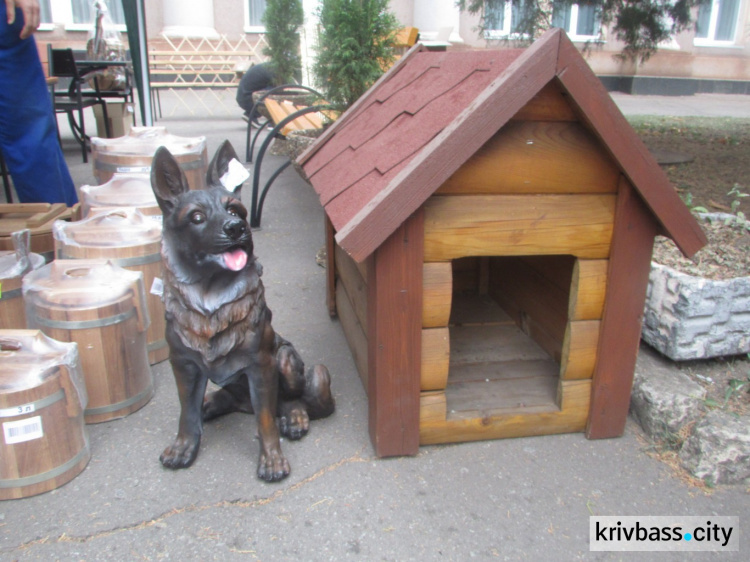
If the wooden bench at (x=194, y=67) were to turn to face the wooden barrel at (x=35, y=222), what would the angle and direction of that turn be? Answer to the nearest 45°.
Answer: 0° — it already faces it

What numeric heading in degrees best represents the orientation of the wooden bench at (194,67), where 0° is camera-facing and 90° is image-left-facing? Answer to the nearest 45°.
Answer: approximately 0°

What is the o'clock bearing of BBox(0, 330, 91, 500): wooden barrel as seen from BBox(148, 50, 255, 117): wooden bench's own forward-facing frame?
The wooden barrel is roughly at 12 o'clock from the wooden bench.

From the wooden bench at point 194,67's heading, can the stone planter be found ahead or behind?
ahead

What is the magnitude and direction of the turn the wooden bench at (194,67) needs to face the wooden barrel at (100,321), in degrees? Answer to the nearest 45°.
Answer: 0° — it already faces it
